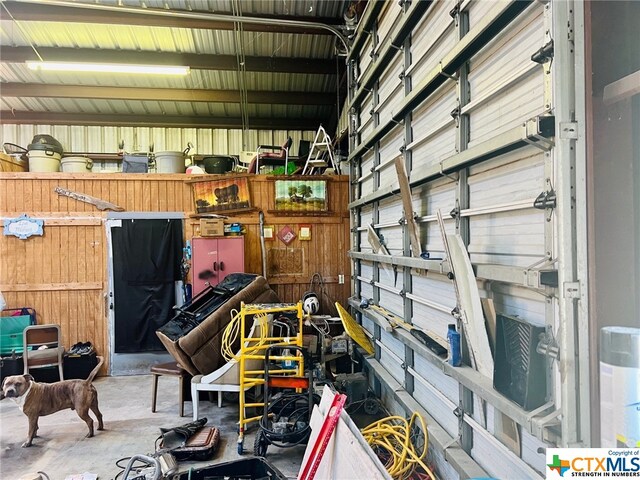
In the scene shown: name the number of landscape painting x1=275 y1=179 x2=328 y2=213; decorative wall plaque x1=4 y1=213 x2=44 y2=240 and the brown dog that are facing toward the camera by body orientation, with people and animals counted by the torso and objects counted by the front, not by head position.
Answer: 2

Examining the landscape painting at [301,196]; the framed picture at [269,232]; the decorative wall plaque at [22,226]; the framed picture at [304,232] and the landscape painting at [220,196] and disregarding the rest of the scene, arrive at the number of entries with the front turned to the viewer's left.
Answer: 0

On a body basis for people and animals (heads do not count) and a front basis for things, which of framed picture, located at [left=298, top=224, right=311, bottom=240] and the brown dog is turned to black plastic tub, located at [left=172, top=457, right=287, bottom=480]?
the framed picture

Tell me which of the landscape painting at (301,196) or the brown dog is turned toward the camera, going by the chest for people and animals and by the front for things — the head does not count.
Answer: the landscape painting

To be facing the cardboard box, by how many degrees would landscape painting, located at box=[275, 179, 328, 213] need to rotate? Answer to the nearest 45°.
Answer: approximately 90° to its right

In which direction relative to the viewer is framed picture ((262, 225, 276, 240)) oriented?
toward the camera

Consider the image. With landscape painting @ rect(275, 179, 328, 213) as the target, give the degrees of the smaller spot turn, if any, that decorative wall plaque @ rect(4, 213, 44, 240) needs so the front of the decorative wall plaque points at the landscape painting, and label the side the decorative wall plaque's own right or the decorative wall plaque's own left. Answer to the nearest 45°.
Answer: approximately 45° to the decorative wall plaque's own left

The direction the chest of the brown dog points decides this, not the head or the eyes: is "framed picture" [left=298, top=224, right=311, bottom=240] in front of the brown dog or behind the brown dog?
behind

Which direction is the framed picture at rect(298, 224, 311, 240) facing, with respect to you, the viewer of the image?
facing the viewer

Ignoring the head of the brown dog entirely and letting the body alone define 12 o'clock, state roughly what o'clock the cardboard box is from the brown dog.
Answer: The cardboard box is roughly at 5 o'clock from the brown dog.

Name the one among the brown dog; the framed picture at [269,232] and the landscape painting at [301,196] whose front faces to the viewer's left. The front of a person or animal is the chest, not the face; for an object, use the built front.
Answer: the brown dog

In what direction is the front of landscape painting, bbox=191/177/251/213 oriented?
toward the camera

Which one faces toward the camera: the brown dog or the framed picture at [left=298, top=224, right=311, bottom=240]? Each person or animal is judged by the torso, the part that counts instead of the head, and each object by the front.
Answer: the framed picture

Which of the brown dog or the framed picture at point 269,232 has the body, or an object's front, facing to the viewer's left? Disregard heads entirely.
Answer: the brown dog

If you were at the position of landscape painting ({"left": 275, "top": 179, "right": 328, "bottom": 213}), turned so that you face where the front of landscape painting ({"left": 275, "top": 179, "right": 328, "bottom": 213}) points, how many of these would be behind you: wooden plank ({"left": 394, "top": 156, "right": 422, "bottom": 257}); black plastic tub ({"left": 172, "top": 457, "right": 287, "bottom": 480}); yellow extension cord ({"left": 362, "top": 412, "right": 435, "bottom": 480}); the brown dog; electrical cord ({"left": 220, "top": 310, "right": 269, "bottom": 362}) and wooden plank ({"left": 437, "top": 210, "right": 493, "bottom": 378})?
0

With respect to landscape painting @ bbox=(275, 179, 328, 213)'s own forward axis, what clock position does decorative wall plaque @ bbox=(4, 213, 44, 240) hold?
The decorative wall plaque is roughly at 3 o'clock from the landscape painting.

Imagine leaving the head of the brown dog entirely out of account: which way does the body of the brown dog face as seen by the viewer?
to the viewer's left

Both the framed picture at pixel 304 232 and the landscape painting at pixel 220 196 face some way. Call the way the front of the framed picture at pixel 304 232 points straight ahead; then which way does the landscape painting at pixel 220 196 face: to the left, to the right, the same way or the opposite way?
the same way

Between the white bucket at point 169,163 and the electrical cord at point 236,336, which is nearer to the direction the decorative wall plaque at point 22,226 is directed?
the electrical cord
